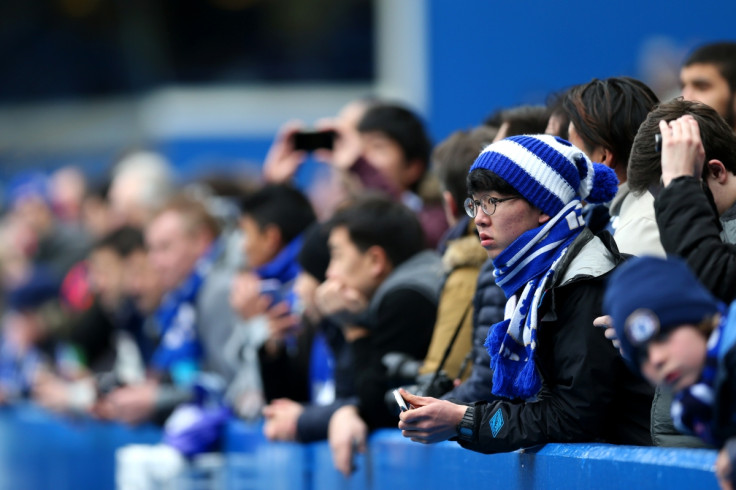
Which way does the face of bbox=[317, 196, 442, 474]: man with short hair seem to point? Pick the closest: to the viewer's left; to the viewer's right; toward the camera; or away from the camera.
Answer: to the viewer's left

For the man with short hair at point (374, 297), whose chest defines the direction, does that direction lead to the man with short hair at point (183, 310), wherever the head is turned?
no

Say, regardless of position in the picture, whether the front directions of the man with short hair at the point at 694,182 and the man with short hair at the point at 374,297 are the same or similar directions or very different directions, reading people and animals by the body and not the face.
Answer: same or similar directions

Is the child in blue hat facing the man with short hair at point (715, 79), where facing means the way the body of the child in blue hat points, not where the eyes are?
no

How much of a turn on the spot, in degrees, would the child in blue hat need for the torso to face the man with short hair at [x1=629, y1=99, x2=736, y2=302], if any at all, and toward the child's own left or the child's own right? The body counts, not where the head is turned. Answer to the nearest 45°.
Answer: approximately 135° to the child's own right

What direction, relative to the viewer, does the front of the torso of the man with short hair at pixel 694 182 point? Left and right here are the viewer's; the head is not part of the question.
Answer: facing to the left of the viewer

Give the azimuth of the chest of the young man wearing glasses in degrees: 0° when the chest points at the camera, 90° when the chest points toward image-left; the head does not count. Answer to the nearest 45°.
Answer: approximately 90°

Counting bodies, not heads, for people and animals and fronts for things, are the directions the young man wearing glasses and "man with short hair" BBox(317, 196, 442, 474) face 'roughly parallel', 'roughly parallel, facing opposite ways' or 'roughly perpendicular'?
roughly parallel

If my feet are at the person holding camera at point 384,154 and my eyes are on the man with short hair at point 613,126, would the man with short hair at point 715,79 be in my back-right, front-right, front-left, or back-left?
front-left

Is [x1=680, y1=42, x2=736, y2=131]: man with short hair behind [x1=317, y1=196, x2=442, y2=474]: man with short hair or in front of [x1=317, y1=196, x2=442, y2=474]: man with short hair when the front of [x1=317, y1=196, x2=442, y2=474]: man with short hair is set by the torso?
behind

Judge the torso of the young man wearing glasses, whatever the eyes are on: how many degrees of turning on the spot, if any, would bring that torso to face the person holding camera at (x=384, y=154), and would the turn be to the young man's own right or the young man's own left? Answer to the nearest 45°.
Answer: approximately 90° to the young man's own right

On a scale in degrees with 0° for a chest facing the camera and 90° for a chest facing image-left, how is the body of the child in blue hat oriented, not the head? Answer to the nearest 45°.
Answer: approximately 45°

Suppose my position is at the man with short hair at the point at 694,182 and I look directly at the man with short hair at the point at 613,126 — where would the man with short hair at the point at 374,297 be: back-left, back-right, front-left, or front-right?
front-left

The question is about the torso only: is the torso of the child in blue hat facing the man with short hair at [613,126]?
no

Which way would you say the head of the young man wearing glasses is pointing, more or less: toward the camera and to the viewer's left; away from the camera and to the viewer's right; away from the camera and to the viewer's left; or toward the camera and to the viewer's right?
toward the camera and to the viewer's left

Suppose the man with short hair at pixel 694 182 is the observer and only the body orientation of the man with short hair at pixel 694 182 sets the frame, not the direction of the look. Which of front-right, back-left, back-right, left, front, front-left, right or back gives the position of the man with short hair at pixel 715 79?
right

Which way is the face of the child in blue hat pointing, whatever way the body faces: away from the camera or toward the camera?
toward the camera
